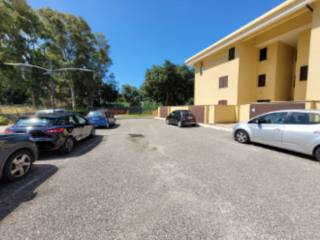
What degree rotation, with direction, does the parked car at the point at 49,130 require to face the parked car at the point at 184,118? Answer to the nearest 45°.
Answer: approximately 45° to its right

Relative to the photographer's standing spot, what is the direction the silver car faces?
facing away from the viewer and to the left of the viewer
